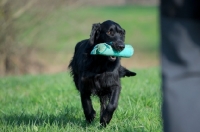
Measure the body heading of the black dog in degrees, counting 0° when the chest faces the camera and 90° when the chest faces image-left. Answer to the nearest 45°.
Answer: approximately 0°

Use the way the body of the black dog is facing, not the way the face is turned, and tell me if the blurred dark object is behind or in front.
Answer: in front
